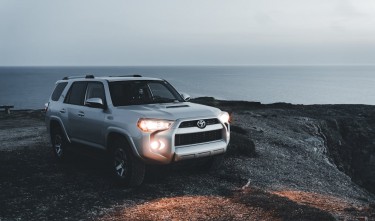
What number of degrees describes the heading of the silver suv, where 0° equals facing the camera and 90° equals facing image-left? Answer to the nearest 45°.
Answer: approximately 315°
